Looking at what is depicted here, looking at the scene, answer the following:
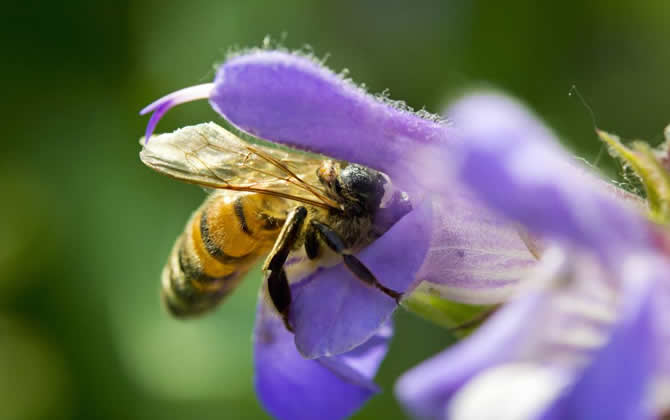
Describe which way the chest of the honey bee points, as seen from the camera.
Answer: to the viewer's right

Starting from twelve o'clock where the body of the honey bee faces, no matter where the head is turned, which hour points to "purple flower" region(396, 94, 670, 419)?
The purple flower is roughly at 2 o'clock from the honey bee.
